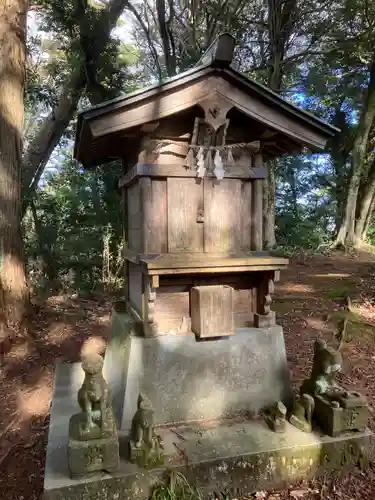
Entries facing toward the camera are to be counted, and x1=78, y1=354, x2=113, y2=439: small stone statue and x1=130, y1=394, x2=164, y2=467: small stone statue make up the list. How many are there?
2

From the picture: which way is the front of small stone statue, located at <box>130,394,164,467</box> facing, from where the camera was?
facing the viewer

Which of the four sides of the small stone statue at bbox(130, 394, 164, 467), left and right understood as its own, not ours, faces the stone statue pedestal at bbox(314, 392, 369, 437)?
left

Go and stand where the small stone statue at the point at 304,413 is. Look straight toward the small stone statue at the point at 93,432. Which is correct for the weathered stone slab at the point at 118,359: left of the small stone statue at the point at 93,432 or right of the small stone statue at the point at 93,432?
right

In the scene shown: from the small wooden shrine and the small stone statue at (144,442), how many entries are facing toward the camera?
2

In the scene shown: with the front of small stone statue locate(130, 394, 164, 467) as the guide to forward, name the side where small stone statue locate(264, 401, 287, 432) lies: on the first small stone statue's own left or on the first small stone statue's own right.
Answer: on the first small stone statue's own left

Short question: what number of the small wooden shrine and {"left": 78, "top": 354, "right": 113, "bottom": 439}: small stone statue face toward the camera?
2

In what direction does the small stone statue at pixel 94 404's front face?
toward the camera
